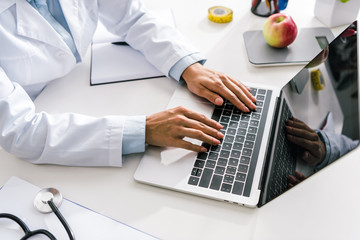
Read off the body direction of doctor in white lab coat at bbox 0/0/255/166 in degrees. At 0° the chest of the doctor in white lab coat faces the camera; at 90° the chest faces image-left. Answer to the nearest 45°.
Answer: approximately 315°

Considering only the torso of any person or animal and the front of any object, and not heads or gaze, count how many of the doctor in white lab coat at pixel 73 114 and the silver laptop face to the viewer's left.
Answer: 1

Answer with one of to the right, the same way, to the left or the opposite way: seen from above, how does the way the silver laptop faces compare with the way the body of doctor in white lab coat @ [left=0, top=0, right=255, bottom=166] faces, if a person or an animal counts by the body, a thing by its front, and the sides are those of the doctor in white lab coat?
the opposite way

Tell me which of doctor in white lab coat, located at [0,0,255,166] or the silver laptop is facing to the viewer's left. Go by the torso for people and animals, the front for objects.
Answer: the silver laptop

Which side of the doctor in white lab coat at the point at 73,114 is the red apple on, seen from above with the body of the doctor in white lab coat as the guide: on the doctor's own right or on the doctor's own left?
on the doctor's own left

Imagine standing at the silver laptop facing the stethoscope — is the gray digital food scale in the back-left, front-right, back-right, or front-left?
back-right

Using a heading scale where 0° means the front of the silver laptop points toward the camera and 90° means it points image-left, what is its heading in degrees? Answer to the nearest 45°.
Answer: approximately 90°

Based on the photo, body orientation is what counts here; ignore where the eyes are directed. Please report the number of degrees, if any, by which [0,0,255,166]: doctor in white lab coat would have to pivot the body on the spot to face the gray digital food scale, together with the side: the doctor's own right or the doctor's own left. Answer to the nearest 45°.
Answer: approximately 45° to the doctor's own left
